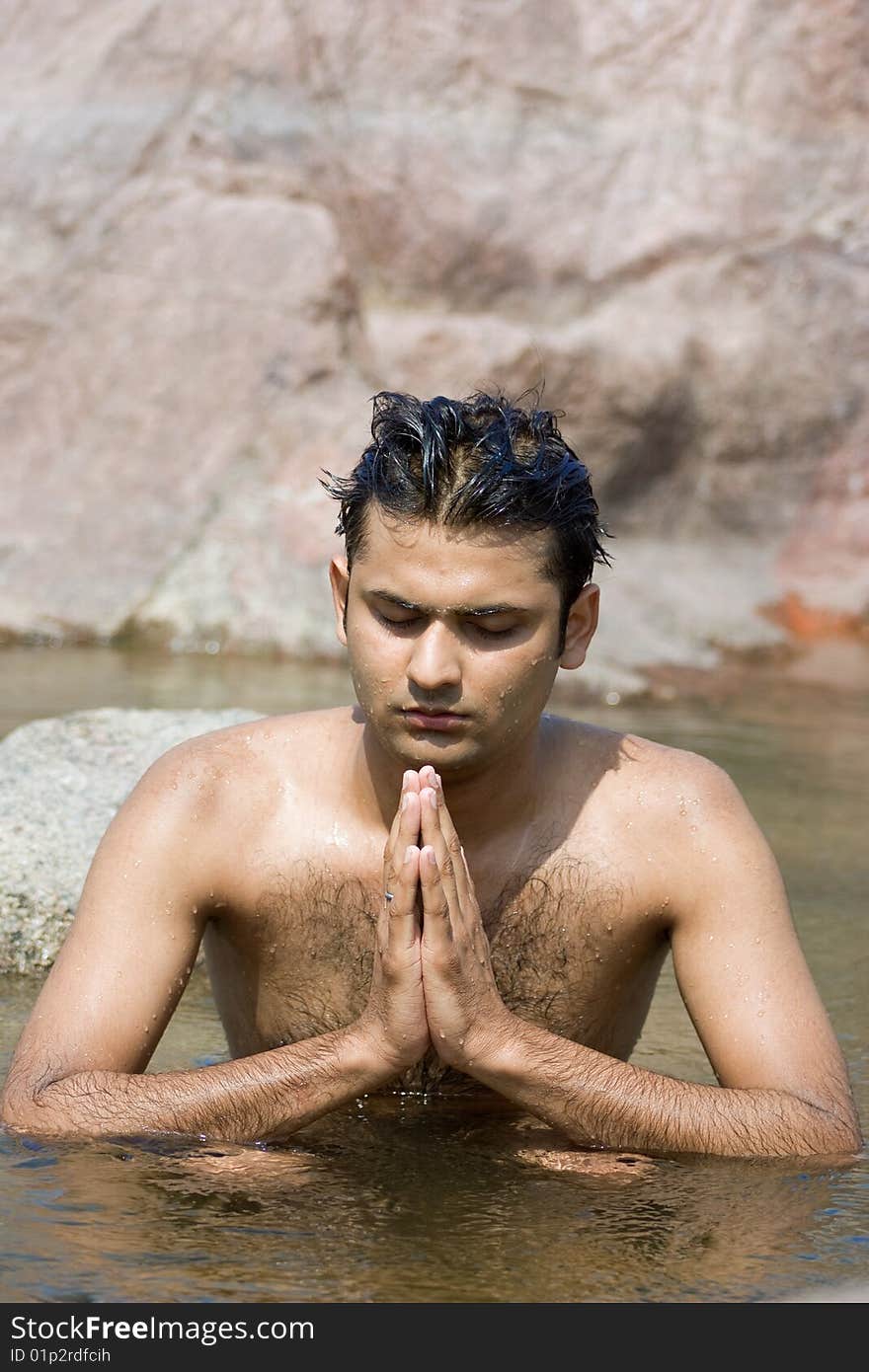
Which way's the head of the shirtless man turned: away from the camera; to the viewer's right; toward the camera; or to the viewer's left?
toward the camera

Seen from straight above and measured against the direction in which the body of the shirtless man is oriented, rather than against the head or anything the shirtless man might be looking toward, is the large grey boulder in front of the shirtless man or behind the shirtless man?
behind

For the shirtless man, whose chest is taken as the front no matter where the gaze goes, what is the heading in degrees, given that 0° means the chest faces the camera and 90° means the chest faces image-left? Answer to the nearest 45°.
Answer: approximately 0°
